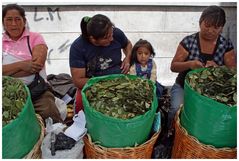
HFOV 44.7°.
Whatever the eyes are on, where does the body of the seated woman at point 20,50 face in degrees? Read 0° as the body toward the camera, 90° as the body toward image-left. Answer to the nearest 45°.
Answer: approximately 0°

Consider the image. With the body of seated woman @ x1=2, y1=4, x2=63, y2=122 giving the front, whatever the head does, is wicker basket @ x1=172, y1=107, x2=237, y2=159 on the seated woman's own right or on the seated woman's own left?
on the seated woman's own left

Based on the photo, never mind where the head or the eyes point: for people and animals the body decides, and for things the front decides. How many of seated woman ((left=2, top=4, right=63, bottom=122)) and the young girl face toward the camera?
2

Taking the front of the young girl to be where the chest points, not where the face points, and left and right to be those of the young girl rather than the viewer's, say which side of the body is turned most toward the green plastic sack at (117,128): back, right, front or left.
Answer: front

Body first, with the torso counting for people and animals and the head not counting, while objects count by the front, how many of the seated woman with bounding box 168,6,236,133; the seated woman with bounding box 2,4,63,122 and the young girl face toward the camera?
3

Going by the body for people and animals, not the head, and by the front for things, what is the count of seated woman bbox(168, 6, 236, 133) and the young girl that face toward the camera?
2

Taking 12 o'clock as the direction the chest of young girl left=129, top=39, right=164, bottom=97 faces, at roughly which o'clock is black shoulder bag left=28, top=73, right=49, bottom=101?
The black shoulder bag is roughly at 2 o'clock from the young girl.

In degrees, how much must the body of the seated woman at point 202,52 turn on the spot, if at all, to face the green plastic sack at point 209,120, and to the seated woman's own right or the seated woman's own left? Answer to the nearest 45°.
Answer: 0° — they already face it

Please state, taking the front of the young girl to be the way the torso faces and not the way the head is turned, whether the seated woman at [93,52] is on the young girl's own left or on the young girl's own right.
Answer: on the young girl's own right
